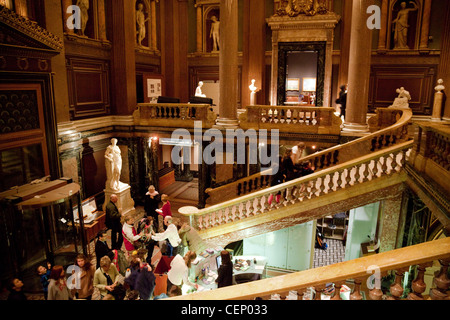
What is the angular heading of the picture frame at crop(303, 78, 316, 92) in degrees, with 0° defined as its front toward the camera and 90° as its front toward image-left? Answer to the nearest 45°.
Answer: approximately 0°

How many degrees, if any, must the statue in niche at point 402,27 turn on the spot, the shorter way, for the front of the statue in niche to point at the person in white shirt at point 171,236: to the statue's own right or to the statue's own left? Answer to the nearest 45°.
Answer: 0° — it already faces them

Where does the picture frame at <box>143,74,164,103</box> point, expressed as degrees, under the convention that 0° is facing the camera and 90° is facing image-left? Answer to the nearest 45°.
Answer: approximately 315°

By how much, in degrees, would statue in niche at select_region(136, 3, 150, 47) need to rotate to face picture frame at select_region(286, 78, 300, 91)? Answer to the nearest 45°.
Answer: approximately 45° to its left

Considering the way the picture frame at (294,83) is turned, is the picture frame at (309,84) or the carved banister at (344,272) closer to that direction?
the carved banister

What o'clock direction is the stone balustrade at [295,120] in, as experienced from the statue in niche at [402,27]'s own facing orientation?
The stone balustrade is roughly at 1 o'clock from the statue in niche.

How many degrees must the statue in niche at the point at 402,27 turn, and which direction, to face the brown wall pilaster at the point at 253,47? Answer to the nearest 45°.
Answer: approximately 90° to its right
